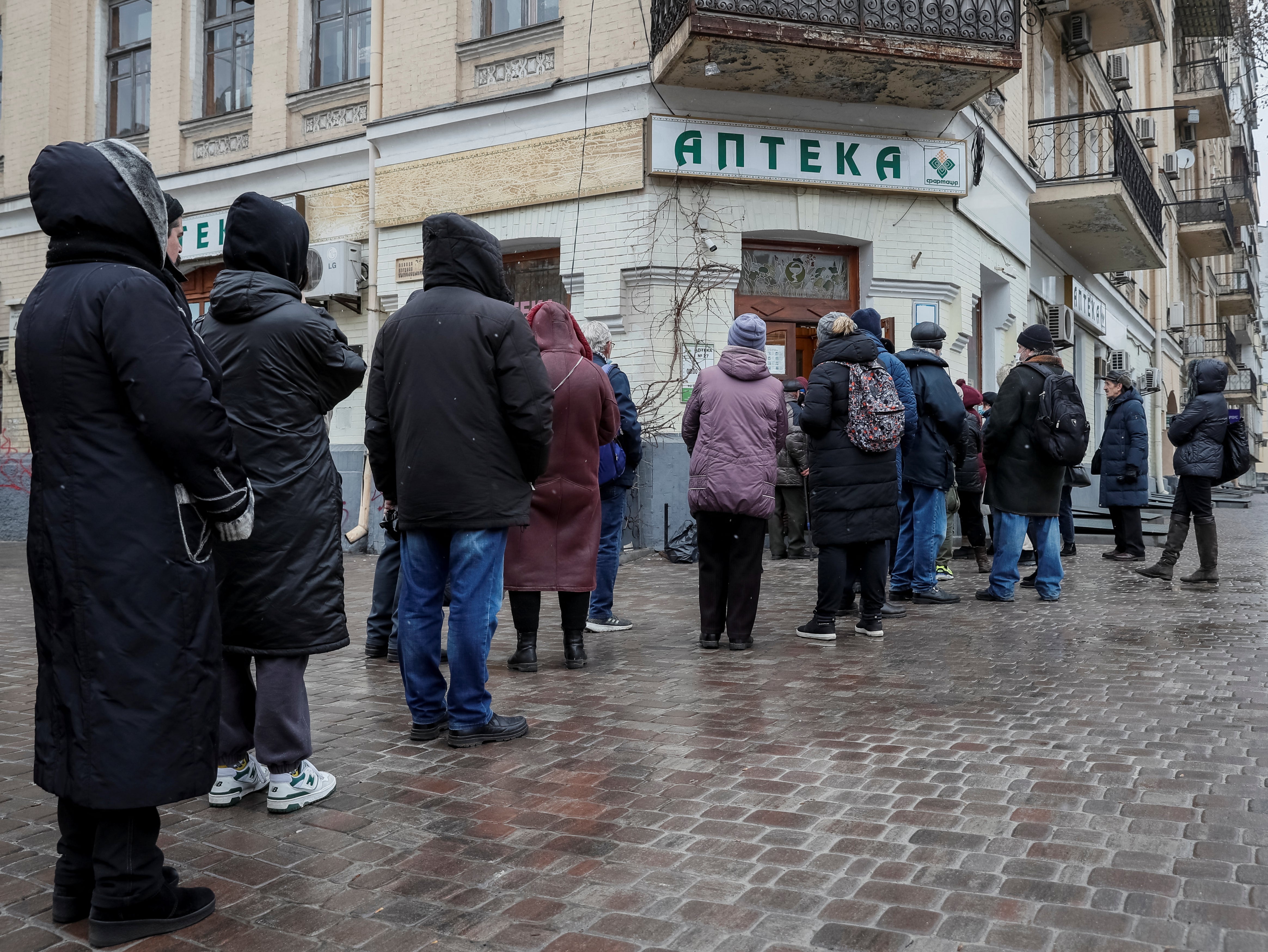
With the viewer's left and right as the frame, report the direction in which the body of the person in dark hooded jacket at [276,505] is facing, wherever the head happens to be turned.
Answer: facing away from the viewer and to the right of the viewer

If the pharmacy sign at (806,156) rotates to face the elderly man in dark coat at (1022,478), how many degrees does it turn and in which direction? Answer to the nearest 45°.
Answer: approximately 45° to its left

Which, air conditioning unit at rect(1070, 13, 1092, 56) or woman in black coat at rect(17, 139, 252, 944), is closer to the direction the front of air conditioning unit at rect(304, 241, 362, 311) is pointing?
the woman in black coat

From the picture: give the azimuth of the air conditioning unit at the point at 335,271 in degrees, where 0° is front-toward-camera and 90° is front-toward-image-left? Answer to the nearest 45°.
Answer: approximately 45°

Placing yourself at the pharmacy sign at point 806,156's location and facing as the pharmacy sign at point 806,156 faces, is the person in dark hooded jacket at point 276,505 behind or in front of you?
in front

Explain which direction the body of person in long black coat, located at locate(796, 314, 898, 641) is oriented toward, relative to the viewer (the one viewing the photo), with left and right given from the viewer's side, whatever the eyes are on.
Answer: facing away from the viewer and to the left of the viewer

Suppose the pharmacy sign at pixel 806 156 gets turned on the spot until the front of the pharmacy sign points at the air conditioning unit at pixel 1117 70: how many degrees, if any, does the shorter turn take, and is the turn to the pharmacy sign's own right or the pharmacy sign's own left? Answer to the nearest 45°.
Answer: approximately 135° to the pharmacy sign's own left

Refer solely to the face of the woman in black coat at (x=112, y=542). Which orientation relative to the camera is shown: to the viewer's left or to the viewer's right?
to the viewer's right

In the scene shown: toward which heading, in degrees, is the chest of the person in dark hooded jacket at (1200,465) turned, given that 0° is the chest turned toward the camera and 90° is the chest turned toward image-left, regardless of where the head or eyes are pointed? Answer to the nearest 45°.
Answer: approximately 90°
